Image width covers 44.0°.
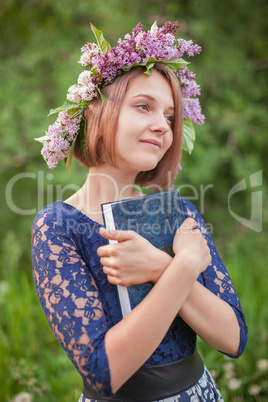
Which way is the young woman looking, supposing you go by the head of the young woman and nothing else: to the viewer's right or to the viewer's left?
to the viewer's right

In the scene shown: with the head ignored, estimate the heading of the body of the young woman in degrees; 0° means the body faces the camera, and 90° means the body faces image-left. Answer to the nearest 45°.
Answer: approximately 315°
